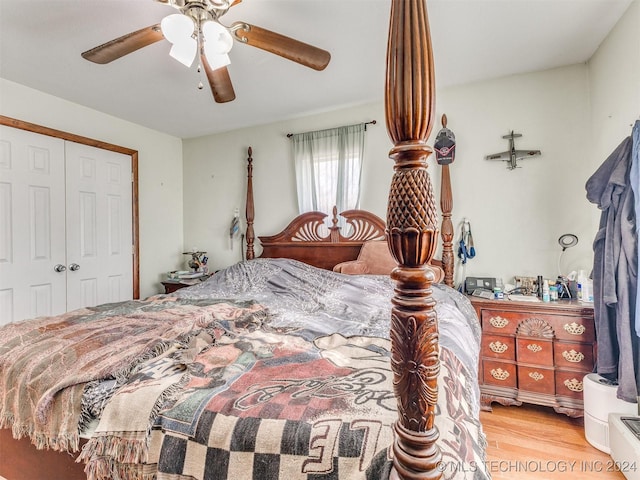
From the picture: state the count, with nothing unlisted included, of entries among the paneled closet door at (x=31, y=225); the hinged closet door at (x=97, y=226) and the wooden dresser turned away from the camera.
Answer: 0

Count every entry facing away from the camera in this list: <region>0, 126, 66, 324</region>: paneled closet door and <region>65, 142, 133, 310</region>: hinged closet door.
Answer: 0

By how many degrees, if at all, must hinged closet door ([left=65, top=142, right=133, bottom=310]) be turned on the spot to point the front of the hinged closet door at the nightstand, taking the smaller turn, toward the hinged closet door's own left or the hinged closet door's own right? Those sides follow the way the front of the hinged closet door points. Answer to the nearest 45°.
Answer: approximately 45° to the hinged closet door's own left

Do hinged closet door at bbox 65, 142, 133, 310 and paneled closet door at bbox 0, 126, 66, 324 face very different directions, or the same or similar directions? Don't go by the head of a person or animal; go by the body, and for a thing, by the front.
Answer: same or similar directions

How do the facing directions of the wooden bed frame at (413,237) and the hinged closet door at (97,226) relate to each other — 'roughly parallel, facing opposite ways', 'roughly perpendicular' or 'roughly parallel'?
roughly perpendicular

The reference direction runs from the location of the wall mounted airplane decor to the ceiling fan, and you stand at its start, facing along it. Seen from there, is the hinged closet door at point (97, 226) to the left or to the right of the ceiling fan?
right

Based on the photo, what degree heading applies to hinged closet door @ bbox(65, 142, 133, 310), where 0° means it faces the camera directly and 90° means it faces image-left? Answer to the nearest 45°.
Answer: approximately 315°

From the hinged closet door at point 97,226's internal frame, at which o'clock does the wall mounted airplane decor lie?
The wall mounted airplane decor is roughly at 12 o'clock from the hinged closet door.

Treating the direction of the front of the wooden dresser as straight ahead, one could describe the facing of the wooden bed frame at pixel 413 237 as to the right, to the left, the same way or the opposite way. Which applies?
the same way

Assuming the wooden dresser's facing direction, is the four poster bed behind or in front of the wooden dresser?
in front
